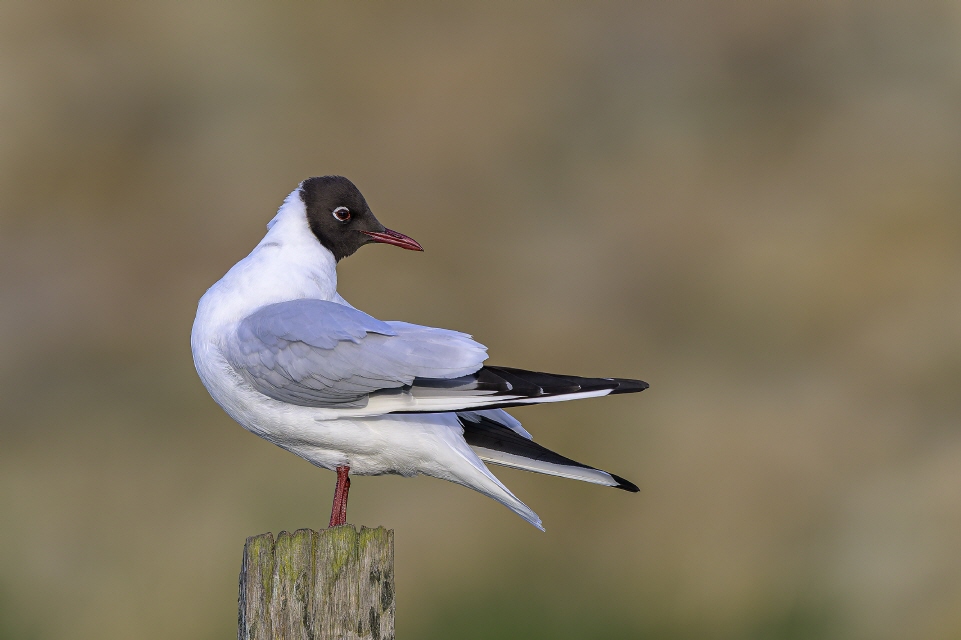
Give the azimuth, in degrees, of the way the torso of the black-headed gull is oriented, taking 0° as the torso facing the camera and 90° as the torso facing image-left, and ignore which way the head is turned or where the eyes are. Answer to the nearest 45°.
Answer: approximately 90°
